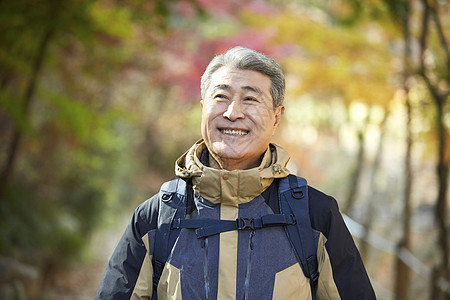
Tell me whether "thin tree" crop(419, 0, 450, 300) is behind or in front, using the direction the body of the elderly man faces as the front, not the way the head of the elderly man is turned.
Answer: behind

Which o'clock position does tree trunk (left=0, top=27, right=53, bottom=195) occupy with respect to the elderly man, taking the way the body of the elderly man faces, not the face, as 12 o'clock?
The tree trunk is roughly at 5 o'clock from the elderly man.

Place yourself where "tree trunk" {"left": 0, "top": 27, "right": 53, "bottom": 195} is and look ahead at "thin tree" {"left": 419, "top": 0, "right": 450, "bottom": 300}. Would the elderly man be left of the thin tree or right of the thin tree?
right

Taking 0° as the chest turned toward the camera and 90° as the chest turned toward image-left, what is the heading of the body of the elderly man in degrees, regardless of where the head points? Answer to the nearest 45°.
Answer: approximately 0°
